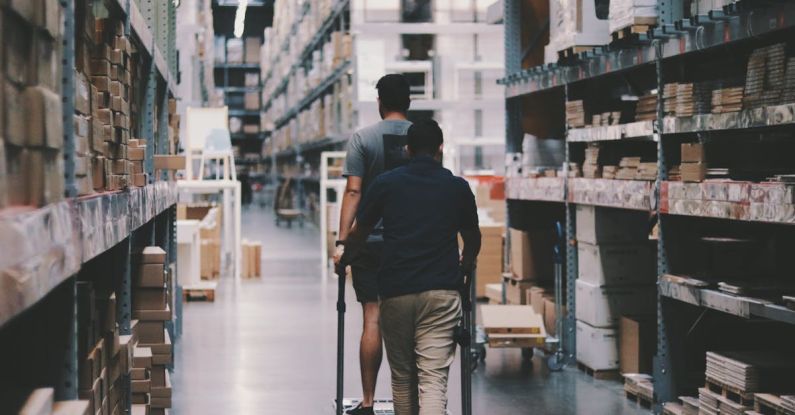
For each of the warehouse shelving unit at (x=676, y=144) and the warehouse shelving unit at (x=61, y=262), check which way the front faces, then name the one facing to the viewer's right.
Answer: the warehouse shelving unit at (x=61, y=262)

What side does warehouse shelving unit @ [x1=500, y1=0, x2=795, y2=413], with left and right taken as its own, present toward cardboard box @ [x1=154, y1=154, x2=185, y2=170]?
front

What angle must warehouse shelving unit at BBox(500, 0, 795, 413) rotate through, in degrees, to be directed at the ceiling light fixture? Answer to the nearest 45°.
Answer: approximately 90° to its right

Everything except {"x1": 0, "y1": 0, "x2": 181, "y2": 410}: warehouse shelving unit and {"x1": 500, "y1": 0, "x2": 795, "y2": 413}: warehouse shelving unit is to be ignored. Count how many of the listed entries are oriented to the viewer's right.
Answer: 1

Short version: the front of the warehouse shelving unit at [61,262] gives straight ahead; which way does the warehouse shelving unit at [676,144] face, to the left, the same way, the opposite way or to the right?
the opposite way

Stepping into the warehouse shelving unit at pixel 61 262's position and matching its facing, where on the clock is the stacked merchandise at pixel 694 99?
The stacked merchandise is roughly at 11 o'clock from the warehouse shelving unit.

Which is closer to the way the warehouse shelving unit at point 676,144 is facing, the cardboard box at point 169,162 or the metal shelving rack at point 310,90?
the cardboard box

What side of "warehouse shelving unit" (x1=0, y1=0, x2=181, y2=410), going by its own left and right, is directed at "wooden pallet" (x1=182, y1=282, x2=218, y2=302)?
left

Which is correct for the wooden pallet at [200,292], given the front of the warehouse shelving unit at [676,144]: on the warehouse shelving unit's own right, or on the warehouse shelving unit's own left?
on the warehouse shelving unit's own right

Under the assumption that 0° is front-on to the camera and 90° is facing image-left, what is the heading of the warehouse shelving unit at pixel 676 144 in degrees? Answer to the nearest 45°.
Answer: approximately 45°

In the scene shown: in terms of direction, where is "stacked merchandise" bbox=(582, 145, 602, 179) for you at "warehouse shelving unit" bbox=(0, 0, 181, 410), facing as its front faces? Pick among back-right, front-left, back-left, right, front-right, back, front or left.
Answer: front-left

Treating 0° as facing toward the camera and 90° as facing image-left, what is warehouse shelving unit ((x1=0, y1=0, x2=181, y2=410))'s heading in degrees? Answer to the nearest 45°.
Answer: approximately 270°

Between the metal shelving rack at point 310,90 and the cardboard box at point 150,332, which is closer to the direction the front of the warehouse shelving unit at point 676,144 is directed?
the cardboard box
